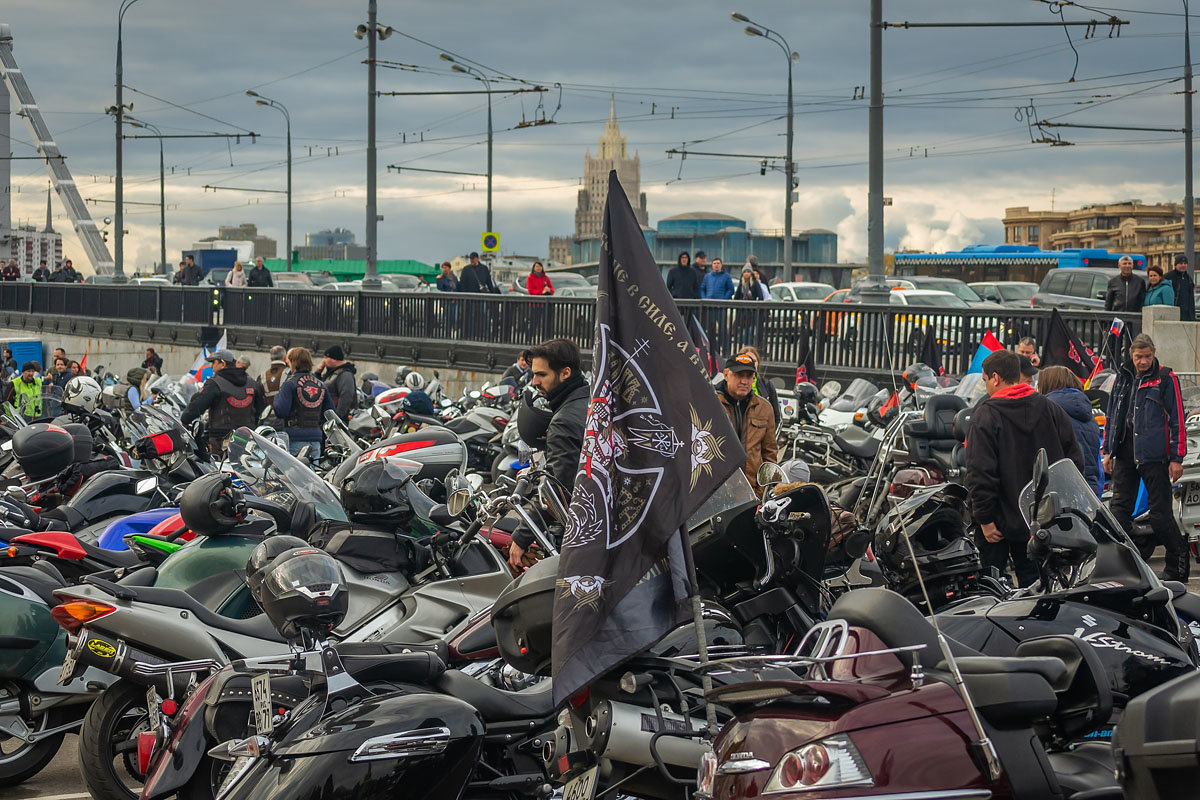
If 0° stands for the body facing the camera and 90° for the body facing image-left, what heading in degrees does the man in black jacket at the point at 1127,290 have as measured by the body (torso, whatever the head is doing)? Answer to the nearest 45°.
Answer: approximately 0°

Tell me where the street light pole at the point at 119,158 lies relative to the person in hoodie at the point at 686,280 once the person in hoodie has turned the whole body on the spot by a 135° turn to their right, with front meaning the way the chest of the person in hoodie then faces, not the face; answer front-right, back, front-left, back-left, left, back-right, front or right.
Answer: front

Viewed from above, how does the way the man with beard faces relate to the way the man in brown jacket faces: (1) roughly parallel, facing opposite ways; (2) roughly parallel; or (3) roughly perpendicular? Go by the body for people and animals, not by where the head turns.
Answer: roughly perpendicular

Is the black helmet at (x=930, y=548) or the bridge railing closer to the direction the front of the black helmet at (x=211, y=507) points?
the black helmet

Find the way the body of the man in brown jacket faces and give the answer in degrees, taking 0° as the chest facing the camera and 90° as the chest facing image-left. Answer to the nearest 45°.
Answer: approximately 0°

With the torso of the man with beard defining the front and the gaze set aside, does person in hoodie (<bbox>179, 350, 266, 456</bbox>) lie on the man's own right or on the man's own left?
on the man's own right

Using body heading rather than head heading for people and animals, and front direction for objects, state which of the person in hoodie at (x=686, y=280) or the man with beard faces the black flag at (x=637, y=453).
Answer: the person in hoodie

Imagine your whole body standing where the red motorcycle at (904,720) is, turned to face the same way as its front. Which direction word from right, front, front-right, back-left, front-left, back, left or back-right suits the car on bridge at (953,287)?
front-left

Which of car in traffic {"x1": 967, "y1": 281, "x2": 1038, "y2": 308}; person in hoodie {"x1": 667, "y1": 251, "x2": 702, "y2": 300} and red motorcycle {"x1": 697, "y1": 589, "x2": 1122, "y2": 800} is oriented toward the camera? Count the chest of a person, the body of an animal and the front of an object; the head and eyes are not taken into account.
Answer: the person in hoodie
